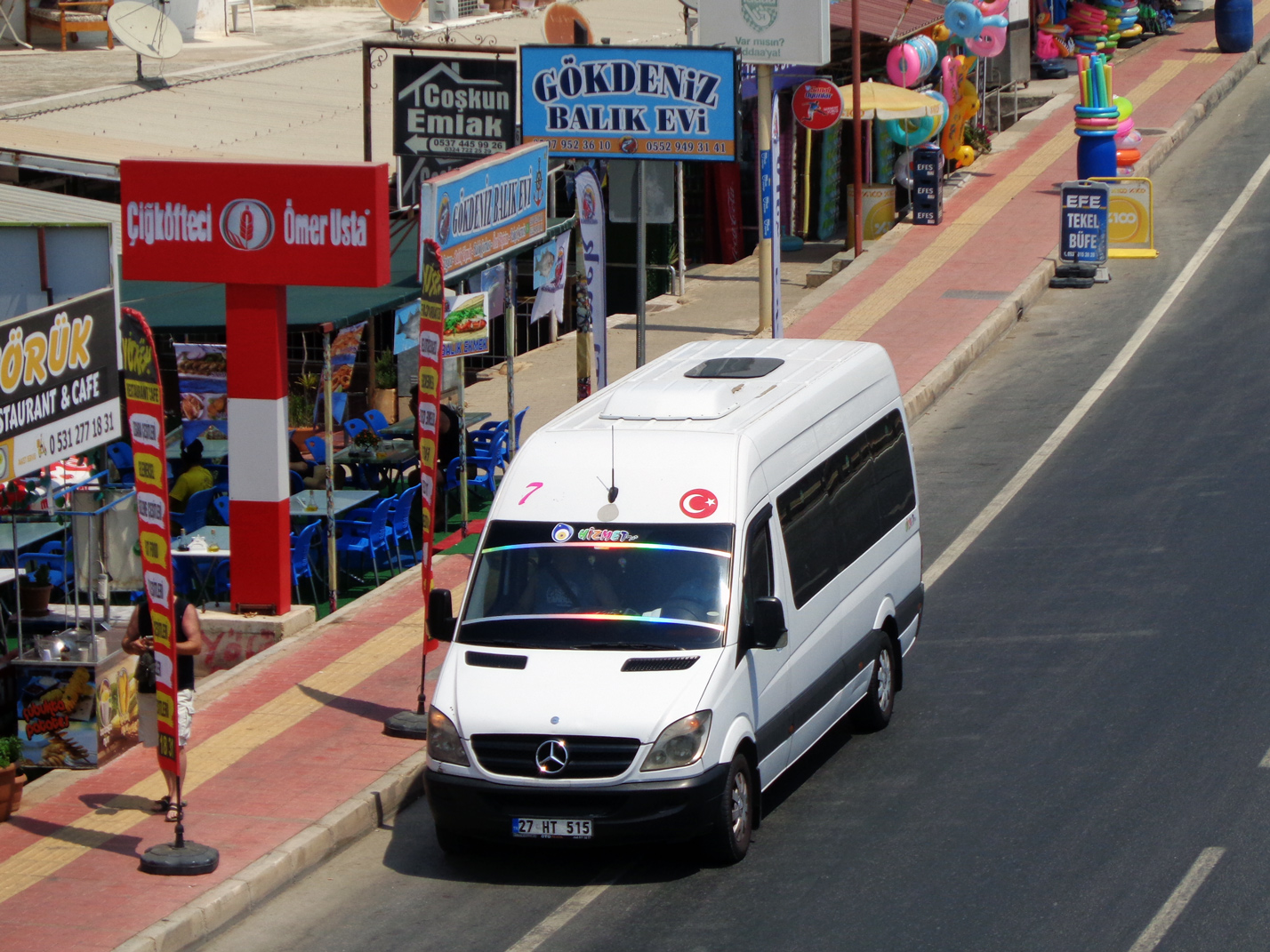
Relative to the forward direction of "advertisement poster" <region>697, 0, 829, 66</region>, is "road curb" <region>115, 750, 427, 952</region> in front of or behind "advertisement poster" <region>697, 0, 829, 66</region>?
in front

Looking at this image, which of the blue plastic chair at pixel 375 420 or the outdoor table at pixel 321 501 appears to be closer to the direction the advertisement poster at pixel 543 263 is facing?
the outdoor table

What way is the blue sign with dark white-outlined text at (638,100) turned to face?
toward the camera

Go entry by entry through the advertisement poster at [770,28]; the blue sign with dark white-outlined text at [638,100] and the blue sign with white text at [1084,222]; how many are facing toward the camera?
3

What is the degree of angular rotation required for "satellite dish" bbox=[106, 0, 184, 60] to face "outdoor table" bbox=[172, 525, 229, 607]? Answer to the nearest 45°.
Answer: approximately 45° to its right

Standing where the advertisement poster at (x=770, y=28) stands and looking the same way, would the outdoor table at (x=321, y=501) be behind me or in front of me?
in front

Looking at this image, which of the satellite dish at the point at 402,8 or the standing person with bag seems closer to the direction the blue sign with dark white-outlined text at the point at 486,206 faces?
the standing person with bag

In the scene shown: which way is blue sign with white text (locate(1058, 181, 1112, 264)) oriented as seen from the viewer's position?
toward the camera

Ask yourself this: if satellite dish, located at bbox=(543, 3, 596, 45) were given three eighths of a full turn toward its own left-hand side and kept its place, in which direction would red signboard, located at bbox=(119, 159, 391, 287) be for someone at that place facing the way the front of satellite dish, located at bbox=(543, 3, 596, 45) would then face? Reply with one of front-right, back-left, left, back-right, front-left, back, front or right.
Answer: back

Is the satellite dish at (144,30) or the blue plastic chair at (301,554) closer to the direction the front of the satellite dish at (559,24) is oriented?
the blue plastic chair

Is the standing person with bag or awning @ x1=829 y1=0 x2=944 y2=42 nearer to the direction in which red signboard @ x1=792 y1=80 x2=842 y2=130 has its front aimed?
the standing person with bag
